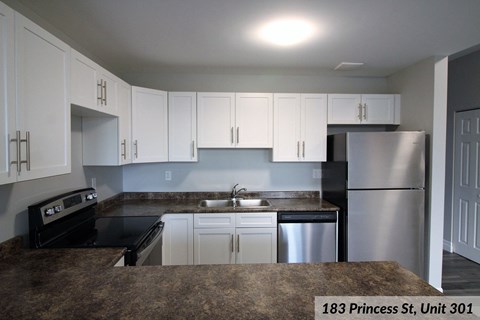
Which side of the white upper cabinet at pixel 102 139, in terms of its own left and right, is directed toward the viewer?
right

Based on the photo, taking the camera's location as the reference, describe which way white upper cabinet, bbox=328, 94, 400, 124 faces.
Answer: facing the viewer

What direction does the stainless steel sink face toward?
toward the camera

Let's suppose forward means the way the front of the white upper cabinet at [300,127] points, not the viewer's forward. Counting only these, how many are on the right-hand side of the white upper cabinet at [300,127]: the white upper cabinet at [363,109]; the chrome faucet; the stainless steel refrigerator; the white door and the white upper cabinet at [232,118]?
2

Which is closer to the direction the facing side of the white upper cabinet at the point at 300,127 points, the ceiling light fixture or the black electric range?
the ceiling light fixture

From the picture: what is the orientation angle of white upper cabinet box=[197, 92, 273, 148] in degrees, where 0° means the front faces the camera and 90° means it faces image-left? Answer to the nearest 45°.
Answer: approximately 0°

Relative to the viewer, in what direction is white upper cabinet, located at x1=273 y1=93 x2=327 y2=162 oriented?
toward the camera

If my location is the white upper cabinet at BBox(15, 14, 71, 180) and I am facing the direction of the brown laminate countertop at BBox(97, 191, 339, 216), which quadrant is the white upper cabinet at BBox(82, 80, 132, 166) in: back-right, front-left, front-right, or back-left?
front-left

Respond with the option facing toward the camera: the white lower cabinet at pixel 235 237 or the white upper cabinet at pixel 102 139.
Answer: the white lower cabinet

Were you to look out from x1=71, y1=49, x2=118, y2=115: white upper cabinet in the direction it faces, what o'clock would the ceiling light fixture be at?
The ceiling light fixture is roughly at 11 o'clock from the white upper cabinet.

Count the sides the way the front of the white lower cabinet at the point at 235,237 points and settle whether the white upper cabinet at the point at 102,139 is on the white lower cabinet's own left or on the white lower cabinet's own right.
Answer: on the white lower cabinet's own right

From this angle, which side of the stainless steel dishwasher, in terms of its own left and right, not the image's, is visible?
front

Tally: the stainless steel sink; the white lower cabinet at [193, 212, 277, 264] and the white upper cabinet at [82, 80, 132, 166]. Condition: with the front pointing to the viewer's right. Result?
1

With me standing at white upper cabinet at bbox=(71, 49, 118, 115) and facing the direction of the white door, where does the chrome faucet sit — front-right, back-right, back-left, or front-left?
front-left

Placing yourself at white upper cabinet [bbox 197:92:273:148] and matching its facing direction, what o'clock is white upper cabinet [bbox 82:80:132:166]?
white upper cabinet [bbox 82:80:132:166] is roughly at 2 o'clock from white upper cabinet [bbox 197:92:273:148].

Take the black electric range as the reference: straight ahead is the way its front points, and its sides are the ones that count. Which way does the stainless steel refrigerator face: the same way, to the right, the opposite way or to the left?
to the right

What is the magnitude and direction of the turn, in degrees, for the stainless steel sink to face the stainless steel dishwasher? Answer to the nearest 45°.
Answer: approximately 45° to its left

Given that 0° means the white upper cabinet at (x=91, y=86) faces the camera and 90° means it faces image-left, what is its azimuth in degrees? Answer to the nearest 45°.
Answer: approximately 315°

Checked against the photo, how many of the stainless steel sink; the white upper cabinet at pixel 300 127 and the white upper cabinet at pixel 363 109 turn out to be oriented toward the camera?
3
